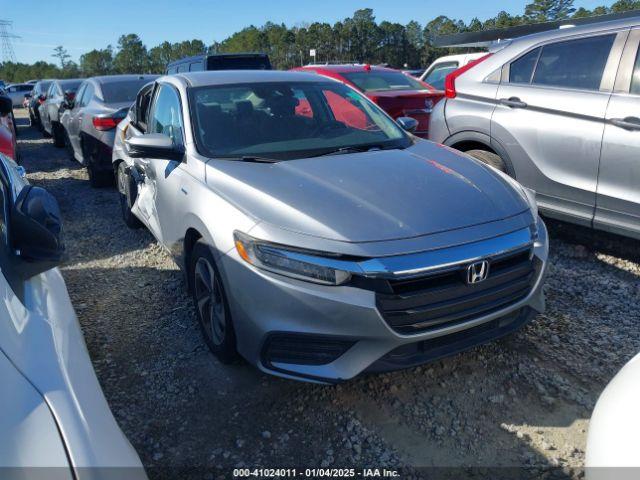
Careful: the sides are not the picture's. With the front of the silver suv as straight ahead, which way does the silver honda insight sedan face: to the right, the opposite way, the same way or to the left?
the same way

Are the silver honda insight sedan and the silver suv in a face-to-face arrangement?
no

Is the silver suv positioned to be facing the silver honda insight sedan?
no

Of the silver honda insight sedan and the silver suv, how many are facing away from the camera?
0

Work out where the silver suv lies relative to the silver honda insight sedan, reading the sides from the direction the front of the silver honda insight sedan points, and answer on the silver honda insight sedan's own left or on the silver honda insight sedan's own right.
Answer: on the silver honda insight sedan's own left

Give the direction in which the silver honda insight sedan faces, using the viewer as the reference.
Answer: facing the viewer and to the right of the viewer
